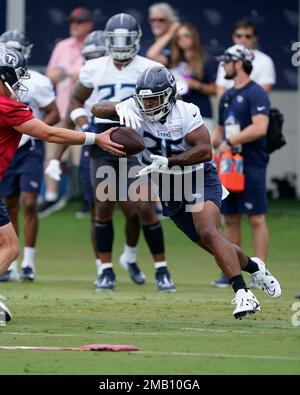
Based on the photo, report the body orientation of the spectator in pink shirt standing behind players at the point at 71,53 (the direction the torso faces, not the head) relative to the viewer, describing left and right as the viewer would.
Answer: facing the viewer and to the right of the viewer

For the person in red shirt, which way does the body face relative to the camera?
to the viewer's right

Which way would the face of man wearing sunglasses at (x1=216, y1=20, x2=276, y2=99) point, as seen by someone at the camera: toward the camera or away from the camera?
toward the camera

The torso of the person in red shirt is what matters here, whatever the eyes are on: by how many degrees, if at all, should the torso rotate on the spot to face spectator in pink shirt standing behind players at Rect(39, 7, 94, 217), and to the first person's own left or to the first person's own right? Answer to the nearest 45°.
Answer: approximately 90° to the first person's own left

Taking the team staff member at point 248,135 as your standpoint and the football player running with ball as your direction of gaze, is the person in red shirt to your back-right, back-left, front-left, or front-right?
front-right

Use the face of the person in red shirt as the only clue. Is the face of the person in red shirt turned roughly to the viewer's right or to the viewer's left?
to the viewer's right

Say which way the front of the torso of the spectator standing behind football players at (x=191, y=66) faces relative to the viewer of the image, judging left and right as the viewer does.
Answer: facing the viewer and to the left of the viewer

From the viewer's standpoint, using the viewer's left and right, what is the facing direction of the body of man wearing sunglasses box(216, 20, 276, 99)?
facing the viewer

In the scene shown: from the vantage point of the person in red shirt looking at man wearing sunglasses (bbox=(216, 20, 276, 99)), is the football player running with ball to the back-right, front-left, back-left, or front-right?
front-right

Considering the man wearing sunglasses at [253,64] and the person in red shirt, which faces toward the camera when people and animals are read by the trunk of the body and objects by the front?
the man wearing sunglasses

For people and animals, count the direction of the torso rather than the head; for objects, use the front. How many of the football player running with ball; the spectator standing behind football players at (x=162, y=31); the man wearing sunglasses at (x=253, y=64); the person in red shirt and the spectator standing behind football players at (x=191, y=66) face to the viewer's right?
1

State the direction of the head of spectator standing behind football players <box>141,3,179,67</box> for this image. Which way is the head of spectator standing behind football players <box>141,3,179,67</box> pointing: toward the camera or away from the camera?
toward the camera
